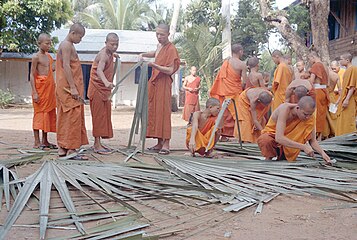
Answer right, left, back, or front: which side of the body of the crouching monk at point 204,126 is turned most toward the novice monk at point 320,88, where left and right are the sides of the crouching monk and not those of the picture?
left

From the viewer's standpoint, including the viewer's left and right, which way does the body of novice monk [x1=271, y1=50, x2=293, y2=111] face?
facing to the left of the viewer

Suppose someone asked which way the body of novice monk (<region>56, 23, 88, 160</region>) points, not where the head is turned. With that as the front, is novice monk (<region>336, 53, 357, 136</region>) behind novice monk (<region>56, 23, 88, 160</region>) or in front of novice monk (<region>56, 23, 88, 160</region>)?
in front

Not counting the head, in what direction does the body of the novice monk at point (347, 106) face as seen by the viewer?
to the viewer's left

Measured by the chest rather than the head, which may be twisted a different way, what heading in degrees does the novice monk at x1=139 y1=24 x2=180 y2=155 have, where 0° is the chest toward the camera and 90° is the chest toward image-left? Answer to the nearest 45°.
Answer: approximately 45°

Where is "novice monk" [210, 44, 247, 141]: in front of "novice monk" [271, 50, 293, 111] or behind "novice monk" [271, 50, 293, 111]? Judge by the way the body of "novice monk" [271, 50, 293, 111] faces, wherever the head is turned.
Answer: in front

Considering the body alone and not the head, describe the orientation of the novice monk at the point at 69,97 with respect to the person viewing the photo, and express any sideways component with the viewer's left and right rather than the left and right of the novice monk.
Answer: facing to the right of the viewer
